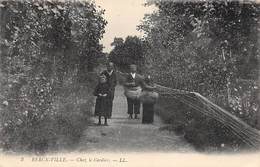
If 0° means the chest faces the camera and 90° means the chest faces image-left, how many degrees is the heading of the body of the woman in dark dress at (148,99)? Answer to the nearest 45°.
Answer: approximately 0°

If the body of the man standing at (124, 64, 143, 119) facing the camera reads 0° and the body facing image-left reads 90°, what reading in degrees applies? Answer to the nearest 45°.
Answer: approximately 0°

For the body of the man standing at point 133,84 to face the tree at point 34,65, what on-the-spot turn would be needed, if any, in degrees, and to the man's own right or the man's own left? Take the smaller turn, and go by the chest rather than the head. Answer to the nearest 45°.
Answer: approximately 45° to the man's own right

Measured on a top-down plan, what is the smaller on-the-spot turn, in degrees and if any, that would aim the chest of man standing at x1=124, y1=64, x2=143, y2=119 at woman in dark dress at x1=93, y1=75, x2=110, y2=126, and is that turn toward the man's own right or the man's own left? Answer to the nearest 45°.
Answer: approximately 45° to the man's own right

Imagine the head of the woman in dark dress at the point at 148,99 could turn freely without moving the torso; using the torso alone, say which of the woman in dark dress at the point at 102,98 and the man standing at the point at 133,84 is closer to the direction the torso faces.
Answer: the woman in dark dress

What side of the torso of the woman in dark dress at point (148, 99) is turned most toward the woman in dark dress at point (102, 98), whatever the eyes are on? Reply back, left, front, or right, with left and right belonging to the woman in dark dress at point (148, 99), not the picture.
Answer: right
